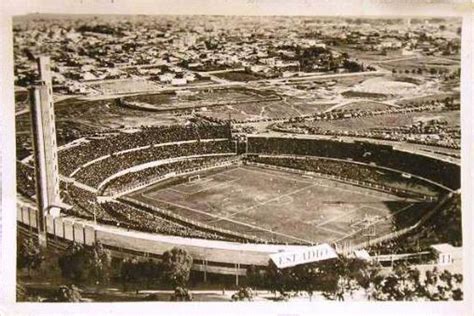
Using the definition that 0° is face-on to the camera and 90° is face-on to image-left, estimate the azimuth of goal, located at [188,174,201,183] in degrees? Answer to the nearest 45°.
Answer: approximately 315°
